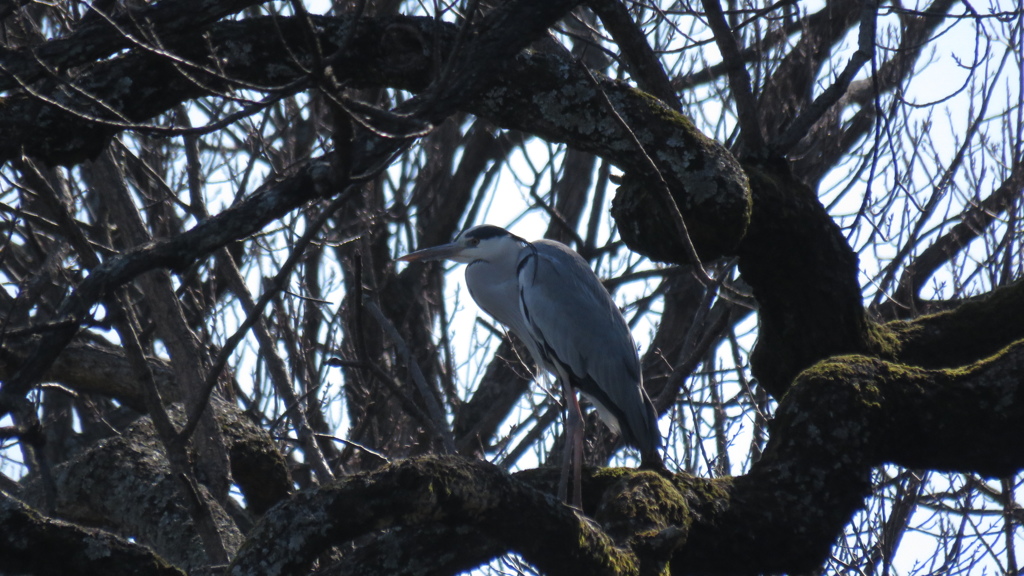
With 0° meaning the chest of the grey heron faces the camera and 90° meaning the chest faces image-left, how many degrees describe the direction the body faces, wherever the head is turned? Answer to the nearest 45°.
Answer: approximately 90°
